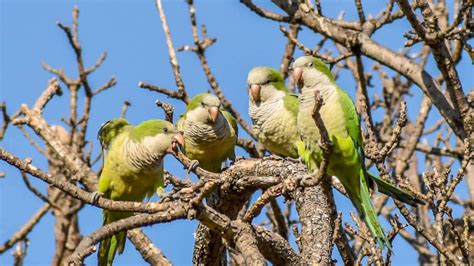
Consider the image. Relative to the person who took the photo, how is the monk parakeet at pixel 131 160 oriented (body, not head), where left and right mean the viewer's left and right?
facing the viewer and to the right of the viewer

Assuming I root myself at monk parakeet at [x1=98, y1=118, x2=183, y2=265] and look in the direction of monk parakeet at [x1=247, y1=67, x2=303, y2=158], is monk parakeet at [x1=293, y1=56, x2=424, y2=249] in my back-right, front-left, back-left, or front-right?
front-right

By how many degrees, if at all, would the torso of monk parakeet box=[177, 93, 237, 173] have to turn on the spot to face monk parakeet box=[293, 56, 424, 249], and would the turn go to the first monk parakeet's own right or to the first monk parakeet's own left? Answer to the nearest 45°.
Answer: approximately 45° to the first monk parakeet's own left

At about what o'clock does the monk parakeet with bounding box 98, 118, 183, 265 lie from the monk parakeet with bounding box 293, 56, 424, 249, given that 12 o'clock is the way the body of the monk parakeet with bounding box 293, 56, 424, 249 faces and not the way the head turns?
the monk parakeet with bounding box 98, 118, 183, 265 is roughly at 2 o'clock from the monk parakeet with bounding box 293, 56, 424, 249.

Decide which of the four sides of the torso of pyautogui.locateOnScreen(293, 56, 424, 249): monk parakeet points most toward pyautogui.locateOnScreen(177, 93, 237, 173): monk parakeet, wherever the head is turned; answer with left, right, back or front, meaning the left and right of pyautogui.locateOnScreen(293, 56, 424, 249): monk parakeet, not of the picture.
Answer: right

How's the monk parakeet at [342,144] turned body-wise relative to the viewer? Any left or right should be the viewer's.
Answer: facing the viewer and to the left of the viewer

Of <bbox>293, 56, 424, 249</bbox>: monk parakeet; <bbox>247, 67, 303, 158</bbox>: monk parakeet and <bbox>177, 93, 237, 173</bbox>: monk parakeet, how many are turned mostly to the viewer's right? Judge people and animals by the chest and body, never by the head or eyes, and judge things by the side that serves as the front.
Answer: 0

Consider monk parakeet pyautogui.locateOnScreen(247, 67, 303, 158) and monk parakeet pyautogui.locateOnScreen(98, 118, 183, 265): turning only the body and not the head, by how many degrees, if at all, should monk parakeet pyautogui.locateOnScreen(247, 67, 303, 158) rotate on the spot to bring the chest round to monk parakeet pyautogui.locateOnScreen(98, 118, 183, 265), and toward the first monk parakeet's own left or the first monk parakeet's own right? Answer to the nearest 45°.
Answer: approximately 45° to the first monk parakeet's own right

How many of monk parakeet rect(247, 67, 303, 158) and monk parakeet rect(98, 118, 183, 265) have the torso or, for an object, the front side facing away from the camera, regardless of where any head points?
0

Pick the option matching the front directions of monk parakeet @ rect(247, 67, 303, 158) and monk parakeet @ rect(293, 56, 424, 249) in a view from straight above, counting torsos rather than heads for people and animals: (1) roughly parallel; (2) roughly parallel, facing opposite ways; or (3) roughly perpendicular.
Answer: roughly parallel

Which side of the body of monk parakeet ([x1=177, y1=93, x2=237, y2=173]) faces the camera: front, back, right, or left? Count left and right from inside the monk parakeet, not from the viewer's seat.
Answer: front

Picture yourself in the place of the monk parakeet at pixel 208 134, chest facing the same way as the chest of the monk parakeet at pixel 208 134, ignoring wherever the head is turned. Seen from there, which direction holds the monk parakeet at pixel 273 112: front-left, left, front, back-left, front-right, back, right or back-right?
left
